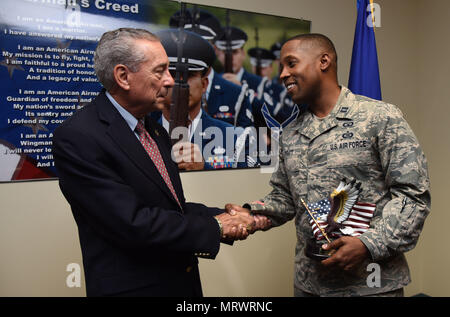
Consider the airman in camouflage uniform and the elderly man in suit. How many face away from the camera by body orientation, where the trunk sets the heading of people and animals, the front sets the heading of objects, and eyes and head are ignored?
0

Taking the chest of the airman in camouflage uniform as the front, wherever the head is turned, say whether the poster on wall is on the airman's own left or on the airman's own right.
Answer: on the airman's own right

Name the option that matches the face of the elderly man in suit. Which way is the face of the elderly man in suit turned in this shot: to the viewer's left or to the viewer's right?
to the viewer's right

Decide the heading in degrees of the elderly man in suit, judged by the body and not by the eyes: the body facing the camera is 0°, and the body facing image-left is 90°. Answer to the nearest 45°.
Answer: approximately 315°

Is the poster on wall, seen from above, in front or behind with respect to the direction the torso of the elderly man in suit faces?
behind

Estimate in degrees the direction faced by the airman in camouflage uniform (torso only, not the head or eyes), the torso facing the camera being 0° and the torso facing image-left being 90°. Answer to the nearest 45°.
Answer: approximately 45°

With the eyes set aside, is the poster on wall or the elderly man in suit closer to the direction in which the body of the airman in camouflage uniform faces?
the elderly man in suit

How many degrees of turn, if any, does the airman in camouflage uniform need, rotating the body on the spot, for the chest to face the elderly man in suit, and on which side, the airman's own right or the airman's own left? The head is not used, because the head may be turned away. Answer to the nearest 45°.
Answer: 0° — they already face them

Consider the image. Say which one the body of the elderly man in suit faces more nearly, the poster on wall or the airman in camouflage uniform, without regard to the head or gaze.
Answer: the airman in camouflage uniform
